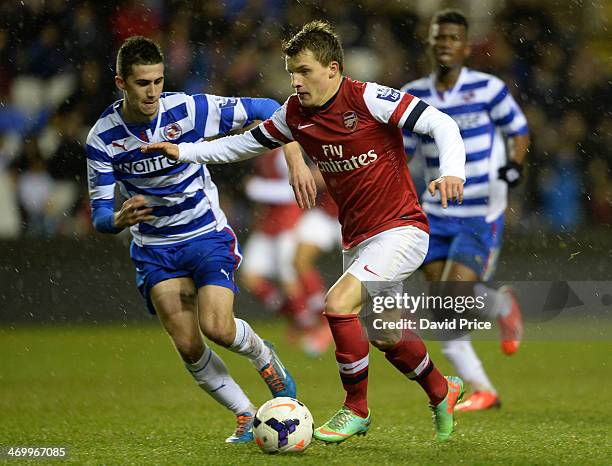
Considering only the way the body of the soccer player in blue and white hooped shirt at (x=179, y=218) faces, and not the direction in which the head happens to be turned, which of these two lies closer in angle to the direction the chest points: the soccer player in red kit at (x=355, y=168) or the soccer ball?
the soccer ball

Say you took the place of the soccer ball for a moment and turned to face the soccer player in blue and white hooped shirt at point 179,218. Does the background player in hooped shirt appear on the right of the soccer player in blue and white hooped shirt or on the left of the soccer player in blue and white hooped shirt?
right

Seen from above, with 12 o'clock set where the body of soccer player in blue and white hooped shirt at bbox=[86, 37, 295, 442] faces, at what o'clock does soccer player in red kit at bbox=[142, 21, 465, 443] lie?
The soccer player in red kit is roughly at 10 o'clock from the soccer player in blue and white hooped shirt.

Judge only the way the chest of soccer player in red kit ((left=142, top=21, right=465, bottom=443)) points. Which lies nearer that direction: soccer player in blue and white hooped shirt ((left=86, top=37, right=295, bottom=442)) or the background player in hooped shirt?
the soccer player in blue and white hooped shirt

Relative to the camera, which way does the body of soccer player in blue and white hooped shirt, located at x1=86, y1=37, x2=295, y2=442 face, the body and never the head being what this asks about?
toward the camera

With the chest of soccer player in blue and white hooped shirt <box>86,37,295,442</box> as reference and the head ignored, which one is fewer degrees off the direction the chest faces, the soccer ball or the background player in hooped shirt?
the soccer ball

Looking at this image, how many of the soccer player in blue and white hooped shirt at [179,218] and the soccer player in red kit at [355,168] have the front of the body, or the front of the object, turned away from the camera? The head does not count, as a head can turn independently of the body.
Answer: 0

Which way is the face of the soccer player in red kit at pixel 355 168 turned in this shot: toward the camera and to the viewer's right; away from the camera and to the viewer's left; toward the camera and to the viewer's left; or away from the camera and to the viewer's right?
toward the camera and to the viewer's left

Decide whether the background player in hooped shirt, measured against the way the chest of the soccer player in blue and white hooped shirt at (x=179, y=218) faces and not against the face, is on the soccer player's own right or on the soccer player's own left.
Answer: on the soccer player's own left

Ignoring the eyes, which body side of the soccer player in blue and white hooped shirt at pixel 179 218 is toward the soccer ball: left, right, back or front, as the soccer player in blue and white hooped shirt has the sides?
front

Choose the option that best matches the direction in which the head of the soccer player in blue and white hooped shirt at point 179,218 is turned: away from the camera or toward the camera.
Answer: toward the camera
